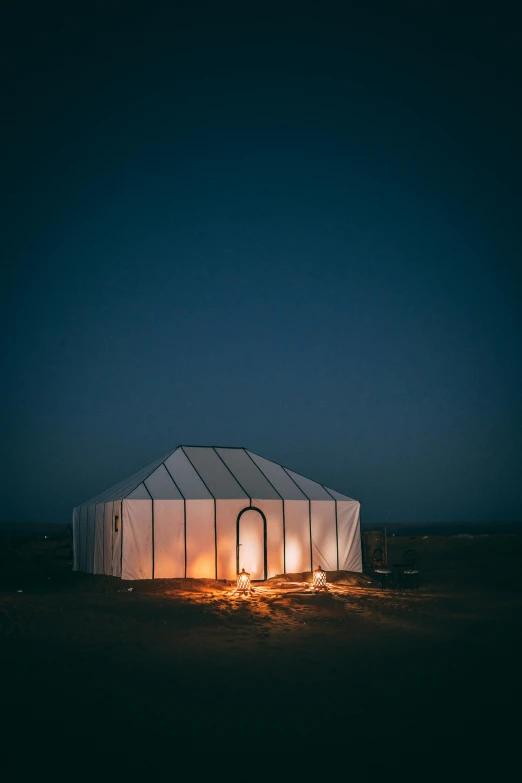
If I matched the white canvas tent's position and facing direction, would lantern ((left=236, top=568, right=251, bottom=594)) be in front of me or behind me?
in front

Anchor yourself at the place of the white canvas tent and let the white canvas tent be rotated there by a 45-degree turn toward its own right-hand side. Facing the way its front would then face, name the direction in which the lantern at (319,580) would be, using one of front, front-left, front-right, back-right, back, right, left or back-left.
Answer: left

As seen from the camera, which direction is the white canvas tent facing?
toward the camera
